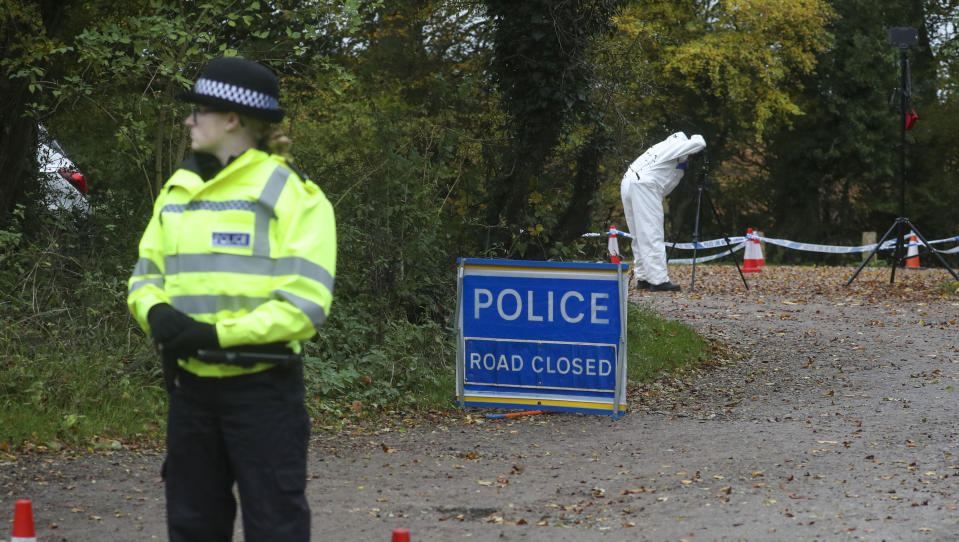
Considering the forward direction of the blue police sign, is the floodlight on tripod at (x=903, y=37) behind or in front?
behind

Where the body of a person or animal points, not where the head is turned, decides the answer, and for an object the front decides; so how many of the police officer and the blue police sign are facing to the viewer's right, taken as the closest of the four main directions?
0

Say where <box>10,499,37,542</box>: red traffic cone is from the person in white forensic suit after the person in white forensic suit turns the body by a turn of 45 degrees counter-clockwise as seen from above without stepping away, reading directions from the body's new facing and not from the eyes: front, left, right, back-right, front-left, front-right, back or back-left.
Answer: back-right

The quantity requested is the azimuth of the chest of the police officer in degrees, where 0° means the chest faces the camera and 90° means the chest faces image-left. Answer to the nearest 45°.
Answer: approximately 45°

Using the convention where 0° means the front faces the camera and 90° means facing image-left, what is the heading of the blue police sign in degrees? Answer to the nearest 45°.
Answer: approximately 0°

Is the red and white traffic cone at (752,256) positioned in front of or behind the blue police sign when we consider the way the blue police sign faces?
behind

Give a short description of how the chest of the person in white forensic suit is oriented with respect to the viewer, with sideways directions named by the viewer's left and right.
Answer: facing to the right of the viewer

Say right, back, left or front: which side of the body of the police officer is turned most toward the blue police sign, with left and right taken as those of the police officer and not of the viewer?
back

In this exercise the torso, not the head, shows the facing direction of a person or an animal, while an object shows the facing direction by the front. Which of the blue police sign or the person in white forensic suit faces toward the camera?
the blue police sign

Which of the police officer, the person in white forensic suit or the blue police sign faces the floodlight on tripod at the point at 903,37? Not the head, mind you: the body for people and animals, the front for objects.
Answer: the person in white forensic suit

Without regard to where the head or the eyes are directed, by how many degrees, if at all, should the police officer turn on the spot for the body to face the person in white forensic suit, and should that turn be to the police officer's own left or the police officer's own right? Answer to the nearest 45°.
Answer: approximately 180°

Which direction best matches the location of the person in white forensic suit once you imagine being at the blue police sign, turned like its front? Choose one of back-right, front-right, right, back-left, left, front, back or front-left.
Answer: back

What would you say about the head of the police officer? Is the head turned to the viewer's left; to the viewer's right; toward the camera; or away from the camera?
to the viewer's left

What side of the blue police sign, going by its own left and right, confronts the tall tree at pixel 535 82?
back
